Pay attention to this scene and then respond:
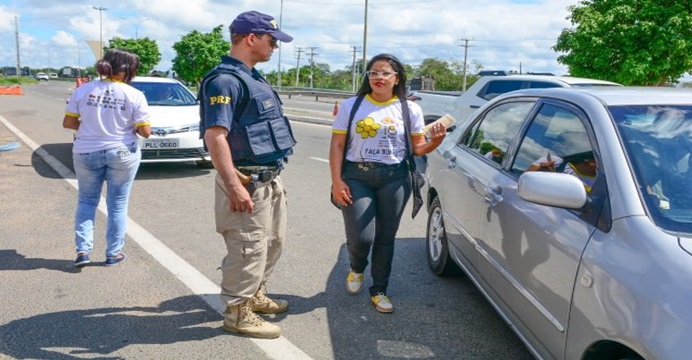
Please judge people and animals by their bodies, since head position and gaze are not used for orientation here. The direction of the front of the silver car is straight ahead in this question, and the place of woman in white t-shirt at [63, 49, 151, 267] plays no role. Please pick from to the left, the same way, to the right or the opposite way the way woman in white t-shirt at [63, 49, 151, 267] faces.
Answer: the opposite way

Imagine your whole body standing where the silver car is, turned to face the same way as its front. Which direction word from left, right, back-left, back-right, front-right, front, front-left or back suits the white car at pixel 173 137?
back

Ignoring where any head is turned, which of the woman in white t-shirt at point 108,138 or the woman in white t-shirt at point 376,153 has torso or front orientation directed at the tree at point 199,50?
the woman in white t-shirt at point 108,138

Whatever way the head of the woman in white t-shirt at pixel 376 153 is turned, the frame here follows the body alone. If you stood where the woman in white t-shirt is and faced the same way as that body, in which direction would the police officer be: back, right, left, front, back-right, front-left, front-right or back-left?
front-right

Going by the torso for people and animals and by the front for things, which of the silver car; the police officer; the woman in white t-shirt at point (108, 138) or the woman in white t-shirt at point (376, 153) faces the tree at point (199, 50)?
the woman in white t-shirt at point (108, 138)

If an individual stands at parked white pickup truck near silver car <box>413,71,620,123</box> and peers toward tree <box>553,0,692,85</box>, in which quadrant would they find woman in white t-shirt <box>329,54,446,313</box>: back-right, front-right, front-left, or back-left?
back-right

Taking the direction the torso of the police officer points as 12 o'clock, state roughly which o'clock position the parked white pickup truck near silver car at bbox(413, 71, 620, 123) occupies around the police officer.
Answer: The parked white pickup truck near silver car is roughly at 10 o'clock from the police officer.

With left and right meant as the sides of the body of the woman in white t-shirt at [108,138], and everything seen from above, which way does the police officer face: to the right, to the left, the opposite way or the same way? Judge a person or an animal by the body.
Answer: to the right

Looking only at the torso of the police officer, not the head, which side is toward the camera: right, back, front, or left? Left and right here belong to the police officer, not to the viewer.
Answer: right

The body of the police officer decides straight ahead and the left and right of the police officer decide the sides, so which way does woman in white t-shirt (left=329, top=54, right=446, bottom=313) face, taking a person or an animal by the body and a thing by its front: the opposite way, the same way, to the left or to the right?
to the right

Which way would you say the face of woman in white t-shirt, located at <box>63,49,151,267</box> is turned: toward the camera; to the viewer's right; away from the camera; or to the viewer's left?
away from the camera

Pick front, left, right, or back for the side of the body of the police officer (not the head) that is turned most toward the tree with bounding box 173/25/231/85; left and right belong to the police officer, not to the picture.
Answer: left

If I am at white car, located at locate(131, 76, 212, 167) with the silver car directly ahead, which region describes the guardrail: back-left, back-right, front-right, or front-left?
back-left

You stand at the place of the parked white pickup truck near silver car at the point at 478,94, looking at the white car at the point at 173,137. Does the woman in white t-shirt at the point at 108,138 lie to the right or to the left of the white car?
left

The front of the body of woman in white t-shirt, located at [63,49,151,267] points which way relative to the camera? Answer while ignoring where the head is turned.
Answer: away from the camera
